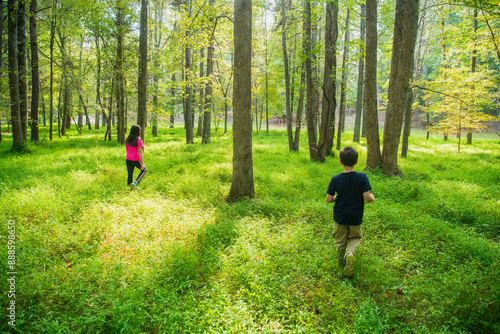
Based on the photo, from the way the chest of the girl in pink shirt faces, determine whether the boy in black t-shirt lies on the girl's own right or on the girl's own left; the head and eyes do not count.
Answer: on the girl's own right

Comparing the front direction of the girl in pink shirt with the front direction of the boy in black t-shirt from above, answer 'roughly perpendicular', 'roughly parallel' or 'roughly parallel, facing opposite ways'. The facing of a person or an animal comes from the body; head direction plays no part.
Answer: roughly parallel

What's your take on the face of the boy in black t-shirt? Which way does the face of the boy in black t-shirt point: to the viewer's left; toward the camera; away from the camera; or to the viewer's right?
away from the camera

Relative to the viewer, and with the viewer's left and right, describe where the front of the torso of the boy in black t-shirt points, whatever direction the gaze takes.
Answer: facing away from the viewer

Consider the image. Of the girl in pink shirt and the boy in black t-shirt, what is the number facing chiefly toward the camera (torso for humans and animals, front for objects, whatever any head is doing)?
0
